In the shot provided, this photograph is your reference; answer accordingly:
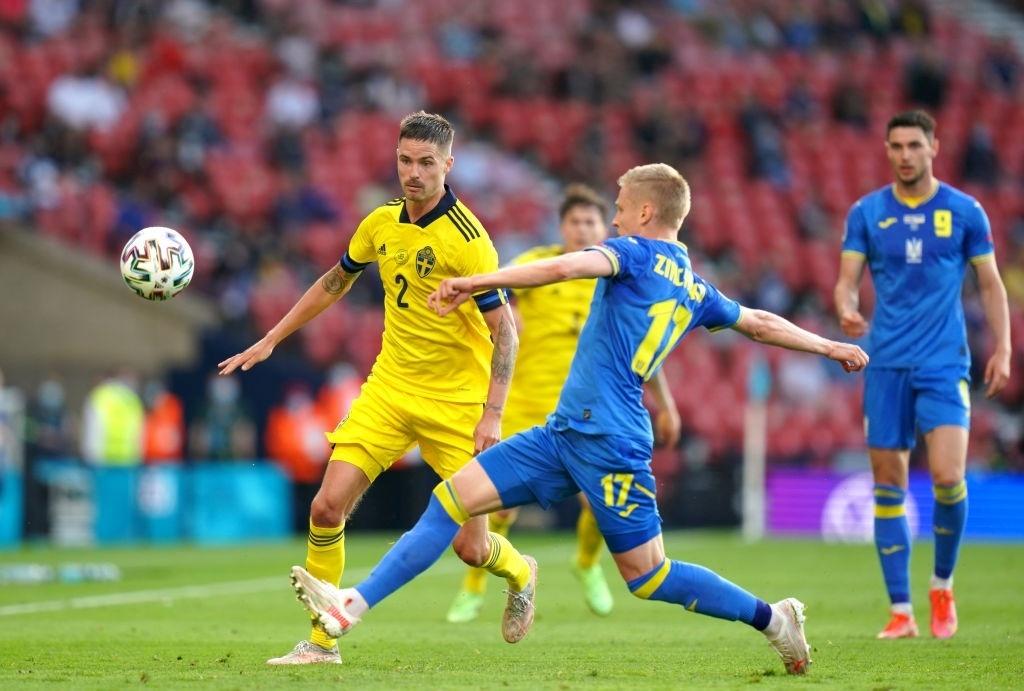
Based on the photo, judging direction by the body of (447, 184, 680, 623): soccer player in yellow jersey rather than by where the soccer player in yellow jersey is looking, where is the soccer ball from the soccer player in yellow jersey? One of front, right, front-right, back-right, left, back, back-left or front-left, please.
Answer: front-right

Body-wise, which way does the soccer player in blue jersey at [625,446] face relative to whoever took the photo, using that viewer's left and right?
facing away from the viewer and to the left of the viewer

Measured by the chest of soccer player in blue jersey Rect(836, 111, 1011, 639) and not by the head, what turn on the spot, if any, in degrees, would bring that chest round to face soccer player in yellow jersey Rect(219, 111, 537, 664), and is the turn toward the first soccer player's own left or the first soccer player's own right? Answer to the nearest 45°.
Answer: approximately 45° to the first soccer player's own right

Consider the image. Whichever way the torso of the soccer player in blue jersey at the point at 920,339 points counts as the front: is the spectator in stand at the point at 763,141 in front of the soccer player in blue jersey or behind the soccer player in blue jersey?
behind

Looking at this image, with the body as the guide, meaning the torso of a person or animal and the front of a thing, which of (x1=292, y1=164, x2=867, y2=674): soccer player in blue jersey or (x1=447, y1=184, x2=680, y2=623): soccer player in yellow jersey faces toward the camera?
the soccer player in yellow jersey

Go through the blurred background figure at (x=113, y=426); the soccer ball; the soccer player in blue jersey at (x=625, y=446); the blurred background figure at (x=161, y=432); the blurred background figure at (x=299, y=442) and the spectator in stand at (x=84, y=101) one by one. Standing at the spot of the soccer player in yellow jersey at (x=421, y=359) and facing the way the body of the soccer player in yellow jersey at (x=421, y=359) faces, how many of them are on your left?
1

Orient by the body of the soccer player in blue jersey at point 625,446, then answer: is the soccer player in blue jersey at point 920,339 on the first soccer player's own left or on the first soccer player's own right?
on the first soccer player's own right

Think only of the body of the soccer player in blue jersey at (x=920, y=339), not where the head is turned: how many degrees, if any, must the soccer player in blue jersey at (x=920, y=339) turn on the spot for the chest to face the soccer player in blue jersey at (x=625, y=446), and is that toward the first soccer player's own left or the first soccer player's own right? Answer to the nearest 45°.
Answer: approximately 45° to the first soccer player's own right

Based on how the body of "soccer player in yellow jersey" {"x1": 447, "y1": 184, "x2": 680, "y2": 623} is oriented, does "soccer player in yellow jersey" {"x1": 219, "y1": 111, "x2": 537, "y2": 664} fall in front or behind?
in front

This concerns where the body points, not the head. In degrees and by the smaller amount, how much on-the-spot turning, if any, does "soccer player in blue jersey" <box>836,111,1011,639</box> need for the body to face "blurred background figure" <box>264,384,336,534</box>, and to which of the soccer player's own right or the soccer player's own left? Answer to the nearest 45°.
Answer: approximately 135° to the soccer player's own right

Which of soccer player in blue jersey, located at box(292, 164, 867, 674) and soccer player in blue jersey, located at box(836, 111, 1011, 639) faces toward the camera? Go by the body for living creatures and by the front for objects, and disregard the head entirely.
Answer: soccer player in blue jersey, located at box(836, 111, 1011, 639)

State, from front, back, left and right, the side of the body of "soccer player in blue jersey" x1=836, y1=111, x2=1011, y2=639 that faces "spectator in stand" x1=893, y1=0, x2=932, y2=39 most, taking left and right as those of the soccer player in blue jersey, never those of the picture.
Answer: back

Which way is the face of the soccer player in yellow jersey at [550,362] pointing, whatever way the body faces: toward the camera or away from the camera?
toward the camera

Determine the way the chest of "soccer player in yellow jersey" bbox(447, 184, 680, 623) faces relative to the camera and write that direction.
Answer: toward the camera

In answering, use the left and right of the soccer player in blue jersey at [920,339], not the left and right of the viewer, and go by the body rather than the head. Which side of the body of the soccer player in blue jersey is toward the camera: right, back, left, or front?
front
